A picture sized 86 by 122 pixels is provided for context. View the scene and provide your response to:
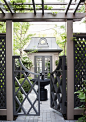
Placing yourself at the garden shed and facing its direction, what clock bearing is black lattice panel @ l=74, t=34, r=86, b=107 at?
The black lattice panel is roughly at 12 o'clock from the garden shed.

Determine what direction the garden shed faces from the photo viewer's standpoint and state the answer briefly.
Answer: facing the viewer

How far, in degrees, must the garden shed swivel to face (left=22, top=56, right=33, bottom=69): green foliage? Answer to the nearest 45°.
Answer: approximately 45° to its right

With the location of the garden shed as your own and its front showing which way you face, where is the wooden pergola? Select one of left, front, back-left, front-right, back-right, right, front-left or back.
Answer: front

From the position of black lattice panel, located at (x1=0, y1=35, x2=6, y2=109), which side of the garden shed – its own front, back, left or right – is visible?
front
